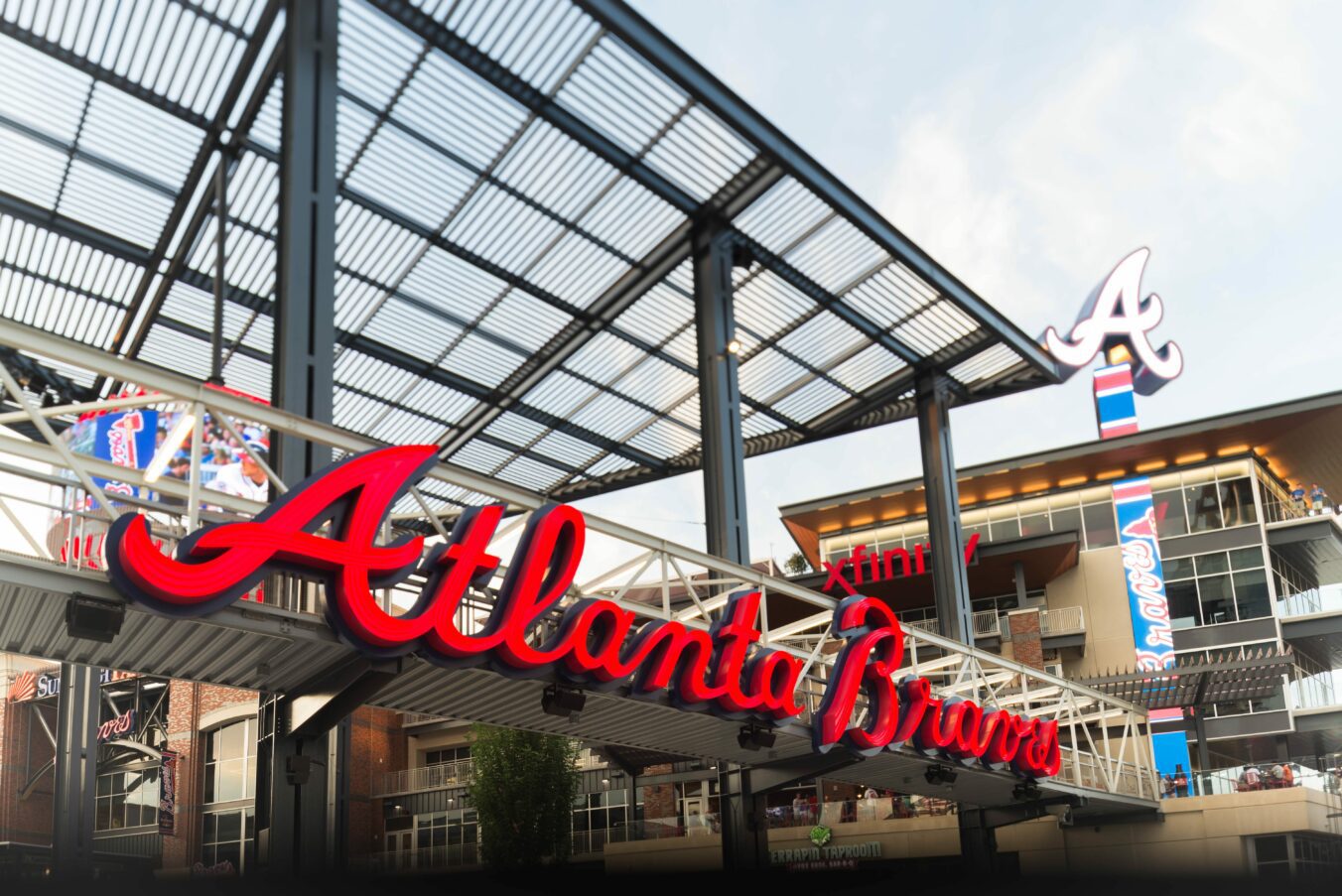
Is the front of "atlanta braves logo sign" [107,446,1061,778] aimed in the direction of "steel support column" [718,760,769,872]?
no

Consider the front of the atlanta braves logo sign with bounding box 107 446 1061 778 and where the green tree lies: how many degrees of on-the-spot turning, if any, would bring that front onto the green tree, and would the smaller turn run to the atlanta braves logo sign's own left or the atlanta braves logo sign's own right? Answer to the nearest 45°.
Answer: approximately 135° to the atlanta braves logo sign's own left

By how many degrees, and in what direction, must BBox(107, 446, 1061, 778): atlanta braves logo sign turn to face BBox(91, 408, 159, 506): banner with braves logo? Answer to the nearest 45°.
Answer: approximately 180°

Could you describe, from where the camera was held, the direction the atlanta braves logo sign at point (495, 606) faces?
facing the viewer and to the right of the viewer
